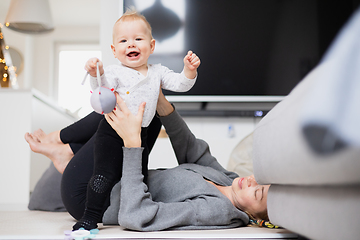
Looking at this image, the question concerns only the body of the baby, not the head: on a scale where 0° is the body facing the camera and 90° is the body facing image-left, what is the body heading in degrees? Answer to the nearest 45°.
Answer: approximately 0°

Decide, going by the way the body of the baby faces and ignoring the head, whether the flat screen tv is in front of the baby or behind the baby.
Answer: behind

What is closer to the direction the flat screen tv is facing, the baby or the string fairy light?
the baby

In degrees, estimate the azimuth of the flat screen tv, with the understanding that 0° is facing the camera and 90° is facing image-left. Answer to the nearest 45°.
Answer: approximately 0°
